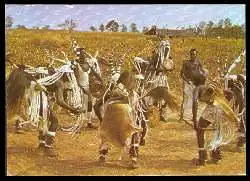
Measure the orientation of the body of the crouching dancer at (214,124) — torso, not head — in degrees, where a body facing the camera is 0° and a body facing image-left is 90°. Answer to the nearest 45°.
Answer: approximately 45°

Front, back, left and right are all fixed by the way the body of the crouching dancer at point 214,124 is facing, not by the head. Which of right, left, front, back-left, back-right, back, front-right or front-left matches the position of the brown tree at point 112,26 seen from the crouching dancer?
front-right

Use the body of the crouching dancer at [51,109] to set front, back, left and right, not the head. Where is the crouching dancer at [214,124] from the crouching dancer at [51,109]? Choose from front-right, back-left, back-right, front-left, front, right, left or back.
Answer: front-left

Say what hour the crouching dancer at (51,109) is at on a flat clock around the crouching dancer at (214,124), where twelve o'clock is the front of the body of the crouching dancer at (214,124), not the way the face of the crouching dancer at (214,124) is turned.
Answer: the crouching dancer at (51,109) is roughly at 1 o'clock from the crouching dancer at (214,124).

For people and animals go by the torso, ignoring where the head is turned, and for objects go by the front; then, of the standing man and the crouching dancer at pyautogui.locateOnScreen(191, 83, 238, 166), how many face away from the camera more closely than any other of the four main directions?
0

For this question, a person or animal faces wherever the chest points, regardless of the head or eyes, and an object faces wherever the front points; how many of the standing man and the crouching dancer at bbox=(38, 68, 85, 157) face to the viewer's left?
0
